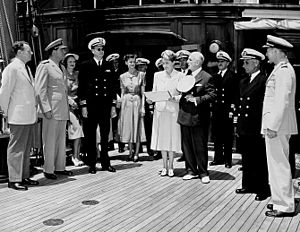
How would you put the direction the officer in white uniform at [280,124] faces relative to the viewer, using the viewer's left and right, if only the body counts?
facing to the left of the viewer

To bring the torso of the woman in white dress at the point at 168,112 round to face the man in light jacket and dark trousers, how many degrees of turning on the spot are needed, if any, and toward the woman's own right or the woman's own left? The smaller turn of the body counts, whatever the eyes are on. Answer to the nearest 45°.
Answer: approximately 45° to the woman's own right

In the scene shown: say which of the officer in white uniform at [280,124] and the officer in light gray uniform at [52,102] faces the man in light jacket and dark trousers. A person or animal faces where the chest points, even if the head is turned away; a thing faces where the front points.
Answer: the officer in white uniform at [280,124]

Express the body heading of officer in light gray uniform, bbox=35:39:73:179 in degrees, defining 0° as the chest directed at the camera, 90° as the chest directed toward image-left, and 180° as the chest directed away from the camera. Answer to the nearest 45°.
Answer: approximately 270°

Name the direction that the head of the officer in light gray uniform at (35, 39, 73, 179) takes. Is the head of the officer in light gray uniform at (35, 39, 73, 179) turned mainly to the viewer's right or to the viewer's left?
to the viewer's right

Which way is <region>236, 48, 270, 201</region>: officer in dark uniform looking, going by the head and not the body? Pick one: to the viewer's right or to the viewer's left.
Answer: to the viewer's left

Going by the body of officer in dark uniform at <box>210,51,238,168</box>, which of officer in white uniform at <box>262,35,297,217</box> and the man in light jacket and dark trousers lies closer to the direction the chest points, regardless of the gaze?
the man in light jacket and dark trousers

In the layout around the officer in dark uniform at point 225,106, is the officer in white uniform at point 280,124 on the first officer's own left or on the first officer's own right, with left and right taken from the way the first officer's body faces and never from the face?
on the first officer's own left

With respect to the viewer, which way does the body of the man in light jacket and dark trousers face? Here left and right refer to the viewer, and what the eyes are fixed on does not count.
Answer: facing to the right of the viewer
